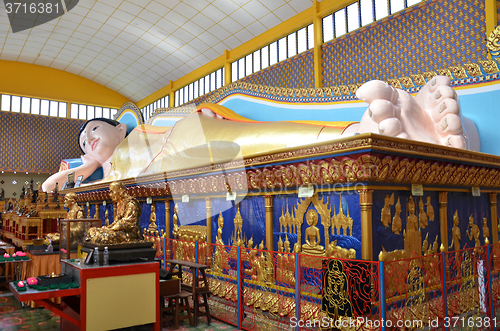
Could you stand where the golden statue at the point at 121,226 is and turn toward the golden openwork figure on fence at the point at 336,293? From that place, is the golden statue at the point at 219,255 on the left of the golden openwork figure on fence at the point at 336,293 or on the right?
left

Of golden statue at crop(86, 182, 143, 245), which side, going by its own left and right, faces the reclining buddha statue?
back

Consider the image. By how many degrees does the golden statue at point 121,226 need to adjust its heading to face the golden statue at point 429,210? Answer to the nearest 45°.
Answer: approximately 135° to its left

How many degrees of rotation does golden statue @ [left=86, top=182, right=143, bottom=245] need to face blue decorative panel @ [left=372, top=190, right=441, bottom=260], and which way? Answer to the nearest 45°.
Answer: approximately 135° to its left

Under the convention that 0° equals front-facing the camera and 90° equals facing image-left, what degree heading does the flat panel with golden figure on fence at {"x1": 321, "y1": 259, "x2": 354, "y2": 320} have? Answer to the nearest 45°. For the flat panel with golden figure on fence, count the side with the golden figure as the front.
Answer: approximately 0°
